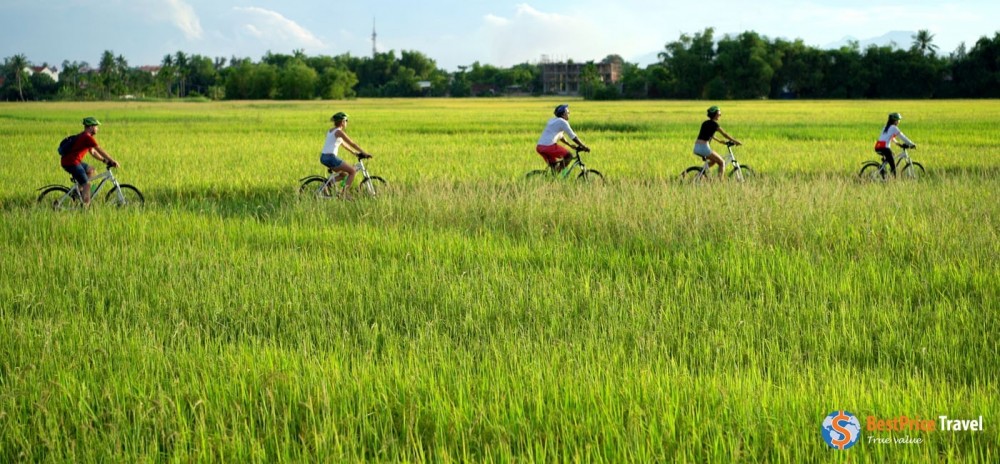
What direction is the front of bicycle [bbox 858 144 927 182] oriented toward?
to the viewer's right

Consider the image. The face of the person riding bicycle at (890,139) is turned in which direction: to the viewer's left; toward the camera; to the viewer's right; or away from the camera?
to the viewer's right

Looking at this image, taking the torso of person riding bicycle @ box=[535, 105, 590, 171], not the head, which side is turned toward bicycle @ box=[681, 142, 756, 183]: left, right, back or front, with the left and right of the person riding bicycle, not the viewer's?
front

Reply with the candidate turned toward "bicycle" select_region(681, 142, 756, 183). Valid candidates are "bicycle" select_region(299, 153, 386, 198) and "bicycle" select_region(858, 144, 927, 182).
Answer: "bicycle" select_region(299, 153, 386, 198)

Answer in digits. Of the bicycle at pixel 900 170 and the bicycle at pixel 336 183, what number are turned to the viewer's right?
2

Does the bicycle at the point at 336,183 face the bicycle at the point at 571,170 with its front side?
yes

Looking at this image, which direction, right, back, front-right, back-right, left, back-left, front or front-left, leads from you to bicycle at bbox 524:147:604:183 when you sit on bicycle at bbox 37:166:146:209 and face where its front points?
front

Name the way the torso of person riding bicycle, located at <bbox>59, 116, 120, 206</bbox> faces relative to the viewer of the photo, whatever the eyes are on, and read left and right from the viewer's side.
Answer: facing to the right of the viewer

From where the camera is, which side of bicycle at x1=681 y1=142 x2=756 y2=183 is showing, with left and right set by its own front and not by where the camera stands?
right

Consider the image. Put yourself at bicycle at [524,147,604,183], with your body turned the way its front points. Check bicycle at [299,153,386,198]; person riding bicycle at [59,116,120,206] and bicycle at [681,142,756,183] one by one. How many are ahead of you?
1

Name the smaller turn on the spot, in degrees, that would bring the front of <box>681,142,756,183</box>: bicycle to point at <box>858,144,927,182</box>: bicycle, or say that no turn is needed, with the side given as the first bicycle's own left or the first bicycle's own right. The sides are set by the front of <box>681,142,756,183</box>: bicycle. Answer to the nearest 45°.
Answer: approximately 45° to the first bicycle's own left

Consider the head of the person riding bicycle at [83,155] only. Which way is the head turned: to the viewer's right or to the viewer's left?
to the viewer's right

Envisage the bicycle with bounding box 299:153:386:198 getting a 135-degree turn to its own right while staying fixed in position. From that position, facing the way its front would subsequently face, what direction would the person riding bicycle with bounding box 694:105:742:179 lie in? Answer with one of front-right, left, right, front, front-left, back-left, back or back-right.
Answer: back-left

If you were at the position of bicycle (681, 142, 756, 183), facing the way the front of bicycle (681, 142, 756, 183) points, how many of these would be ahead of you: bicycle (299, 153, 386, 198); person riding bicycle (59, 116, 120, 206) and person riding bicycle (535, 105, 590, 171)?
0

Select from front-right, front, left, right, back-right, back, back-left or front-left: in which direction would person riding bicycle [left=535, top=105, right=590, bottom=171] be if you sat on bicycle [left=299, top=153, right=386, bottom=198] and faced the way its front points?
front

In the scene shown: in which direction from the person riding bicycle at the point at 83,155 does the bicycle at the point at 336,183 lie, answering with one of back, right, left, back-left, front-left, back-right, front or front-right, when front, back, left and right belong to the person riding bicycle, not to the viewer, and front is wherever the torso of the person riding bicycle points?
front

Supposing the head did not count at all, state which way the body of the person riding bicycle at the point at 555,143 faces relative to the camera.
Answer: to the viewer's right

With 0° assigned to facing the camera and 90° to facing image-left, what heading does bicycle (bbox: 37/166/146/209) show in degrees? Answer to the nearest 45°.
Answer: approximately 270°

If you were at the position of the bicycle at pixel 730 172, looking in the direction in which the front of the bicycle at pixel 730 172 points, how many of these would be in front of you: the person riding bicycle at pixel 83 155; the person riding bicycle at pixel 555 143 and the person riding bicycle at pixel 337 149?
0

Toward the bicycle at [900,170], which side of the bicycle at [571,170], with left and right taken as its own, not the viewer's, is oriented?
front

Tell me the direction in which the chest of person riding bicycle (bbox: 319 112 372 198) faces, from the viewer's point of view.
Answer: to the viewer's right
